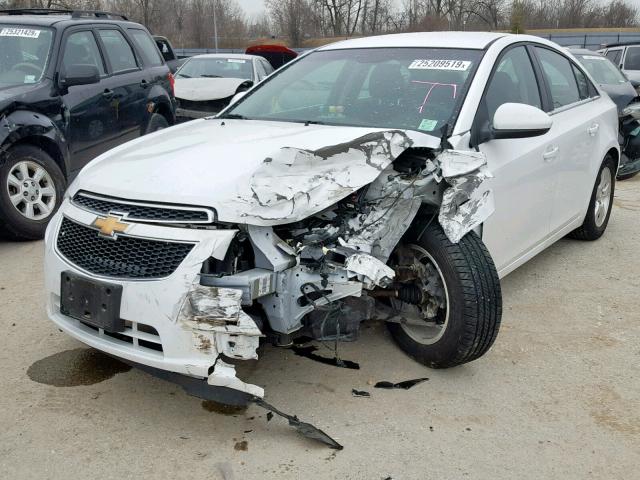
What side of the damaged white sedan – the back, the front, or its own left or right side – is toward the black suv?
right

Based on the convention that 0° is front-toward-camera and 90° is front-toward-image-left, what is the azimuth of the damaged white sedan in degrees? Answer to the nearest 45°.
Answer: approximately 45°

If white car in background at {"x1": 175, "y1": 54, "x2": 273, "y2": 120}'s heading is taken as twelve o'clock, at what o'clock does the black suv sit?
The black suv is roughly at 11 o'clock from the white car in background.

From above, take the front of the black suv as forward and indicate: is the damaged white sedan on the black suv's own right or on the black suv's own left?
on the black suv's own left

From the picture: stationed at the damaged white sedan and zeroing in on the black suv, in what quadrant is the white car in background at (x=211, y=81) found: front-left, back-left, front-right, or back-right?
front-right

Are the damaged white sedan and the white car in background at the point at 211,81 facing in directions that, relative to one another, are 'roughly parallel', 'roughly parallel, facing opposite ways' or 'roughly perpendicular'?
roughly parallel

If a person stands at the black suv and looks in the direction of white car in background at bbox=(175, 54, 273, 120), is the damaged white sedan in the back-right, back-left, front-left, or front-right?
back-right

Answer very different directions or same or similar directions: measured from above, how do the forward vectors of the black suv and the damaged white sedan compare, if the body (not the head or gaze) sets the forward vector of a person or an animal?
same or similar directions

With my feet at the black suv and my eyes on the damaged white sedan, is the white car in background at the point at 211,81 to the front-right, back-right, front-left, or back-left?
back-left

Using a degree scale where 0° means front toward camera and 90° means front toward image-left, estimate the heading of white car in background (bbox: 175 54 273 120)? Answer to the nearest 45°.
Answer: approximately 45°

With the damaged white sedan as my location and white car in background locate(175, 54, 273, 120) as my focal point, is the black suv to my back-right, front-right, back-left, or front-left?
front-left

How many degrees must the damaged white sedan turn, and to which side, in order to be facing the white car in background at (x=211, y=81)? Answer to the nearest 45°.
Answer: approximately 135° to its right

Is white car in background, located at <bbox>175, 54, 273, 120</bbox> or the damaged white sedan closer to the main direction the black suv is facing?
the damaged white sedan

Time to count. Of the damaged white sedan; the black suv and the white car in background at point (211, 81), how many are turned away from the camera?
0

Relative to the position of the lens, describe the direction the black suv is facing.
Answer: facing the viewer and to the left of the viewer
